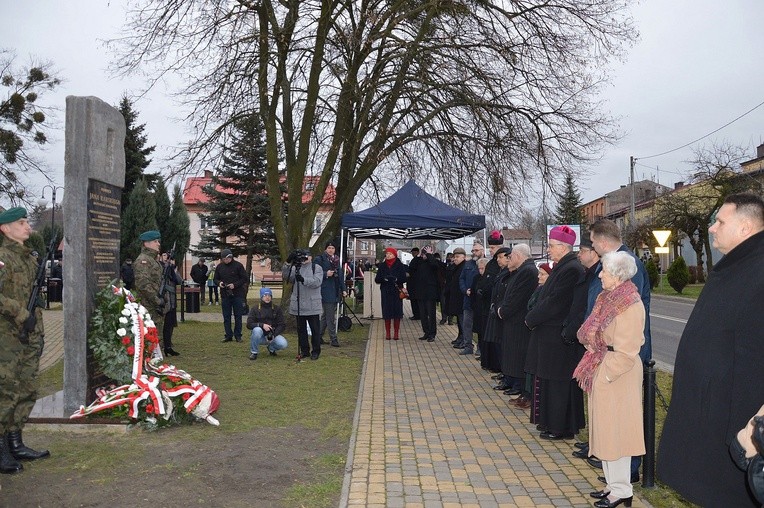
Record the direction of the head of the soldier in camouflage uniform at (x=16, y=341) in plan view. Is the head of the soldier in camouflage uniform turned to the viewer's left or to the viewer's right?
to the viewer's right

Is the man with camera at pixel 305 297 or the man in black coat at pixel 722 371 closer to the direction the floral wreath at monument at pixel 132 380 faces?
the man in black coat

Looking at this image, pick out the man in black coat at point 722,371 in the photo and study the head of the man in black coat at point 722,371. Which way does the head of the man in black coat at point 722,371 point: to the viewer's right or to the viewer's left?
to the viewer's left

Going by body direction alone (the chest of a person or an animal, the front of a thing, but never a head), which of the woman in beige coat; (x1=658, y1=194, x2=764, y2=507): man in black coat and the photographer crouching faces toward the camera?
the photographer crouching

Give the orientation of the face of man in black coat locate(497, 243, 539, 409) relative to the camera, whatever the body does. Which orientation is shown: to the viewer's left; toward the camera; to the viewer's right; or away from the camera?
to the viewer's left

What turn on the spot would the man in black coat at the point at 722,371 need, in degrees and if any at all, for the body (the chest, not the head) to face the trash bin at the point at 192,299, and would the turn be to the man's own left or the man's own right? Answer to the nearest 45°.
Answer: approximately 45° to the man's own right

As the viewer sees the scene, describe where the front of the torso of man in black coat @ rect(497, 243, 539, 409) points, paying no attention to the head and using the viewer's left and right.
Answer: facing to the left of the viewer

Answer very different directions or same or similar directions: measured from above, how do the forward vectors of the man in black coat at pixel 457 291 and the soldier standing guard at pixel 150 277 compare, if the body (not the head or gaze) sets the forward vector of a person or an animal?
very different directions

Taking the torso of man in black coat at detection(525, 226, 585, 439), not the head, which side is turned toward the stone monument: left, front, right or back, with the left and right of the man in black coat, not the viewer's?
front

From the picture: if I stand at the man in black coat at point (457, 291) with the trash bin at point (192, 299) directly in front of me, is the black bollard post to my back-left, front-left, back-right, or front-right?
back-left

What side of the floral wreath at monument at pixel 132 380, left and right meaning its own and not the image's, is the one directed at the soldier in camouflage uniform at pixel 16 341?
right

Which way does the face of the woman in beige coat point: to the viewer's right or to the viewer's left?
to the viewer's left

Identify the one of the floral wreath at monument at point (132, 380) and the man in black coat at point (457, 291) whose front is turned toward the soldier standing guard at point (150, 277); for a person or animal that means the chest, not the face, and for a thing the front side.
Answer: the man in black coat

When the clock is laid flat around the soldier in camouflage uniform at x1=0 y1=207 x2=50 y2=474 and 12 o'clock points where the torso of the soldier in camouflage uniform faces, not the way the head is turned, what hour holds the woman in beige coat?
The woman in beige coat is roughly at 1 o'clock from the soldier in camouflage uniform.

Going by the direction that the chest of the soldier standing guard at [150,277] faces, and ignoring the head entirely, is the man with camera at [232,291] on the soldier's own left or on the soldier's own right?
on the soldier's own left

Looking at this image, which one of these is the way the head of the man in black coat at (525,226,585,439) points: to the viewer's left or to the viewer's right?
to the viewer's left

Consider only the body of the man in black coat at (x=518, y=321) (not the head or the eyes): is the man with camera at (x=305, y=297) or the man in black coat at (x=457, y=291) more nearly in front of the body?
the man with camera

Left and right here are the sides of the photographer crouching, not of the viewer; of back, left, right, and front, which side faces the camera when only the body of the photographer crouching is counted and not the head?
front
